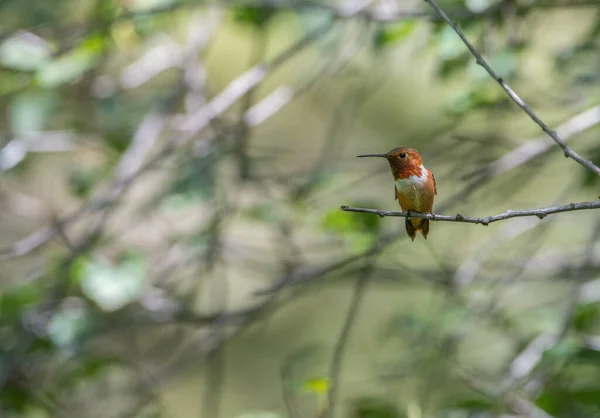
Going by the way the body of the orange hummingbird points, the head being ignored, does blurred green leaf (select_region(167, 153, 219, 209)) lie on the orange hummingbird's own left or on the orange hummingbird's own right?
on the orange hummingbird's own right

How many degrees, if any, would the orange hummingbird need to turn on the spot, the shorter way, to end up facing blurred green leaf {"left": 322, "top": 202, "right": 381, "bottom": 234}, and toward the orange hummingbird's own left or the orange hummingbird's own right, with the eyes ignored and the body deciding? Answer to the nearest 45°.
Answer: approximately 135° to the orange hummingbird's own right

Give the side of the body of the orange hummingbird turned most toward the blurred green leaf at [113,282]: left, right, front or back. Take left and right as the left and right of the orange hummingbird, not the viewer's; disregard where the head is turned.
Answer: right

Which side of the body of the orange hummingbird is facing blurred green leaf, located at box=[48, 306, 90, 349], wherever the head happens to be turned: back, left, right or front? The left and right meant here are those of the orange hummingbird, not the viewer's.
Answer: right

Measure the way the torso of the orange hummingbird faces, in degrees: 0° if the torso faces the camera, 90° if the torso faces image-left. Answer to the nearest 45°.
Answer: approximately 45°

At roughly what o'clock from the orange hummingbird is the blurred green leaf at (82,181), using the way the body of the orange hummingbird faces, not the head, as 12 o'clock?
The blurred green leaf is roughly at 3 o'clock from the orange hummingbird.

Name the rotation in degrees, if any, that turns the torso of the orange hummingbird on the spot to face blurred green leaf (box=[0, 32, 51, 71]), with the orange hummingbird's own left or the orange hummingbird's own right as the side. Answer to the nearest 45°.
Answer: approximately 90° to the orange hummingbird's own right

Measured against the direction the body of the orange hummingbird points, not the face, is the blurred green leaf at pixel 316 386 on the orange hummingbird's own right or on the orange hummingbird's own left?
on the orange hummingbird's own right
